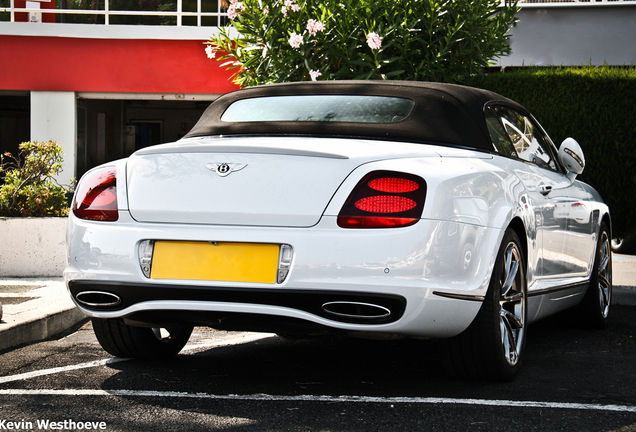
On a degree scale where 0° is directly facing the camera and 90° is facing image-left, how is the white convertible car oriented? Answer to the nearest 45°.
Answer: approximately 225°

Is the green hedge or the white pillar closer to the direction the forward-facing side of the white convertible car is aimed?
the green hedge

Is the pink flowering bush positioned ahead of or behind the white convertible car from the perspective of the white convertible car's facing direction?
ahead

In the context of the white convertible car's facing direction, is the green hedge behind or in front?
in front

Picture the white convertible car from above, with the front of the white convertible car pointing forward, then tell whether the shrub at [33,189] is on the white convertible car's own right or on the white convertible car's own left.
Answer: on the white convertible car's own left

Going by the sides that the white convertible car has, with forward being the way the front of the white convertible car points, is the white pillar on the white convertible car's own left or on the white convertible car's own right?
on the white convertible car's own left
